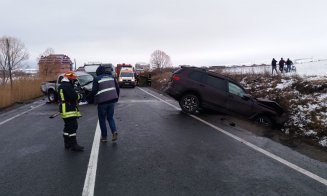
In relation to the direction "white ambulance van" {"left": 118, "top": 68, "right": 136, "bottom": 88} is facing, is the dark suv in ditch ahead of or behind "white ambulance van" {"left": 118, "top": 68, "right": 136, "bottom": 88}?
ahead

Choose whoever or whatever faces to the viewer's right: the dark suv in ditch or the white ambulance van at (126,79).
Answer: the dark suv in ditch

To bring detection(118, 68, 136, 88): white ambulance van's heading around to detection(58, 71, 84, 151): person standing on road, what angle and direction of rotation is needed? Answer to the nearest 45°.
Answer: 0° — it already faces them

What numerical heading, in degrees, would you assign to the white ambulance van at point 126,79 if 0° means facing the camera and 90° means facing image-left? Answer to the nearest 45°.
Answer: approximately 0°

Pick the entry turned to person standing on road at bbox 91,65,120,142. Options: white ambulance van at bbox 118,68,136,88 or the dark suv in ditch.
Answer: the white ambulance van

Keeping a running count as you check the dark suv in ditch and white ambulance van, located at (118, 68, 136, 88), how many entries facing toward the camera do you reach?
1

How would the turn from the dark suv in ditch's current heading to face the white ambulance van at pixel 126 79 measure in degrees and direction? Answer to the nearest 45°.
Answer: approximately 135° to its left

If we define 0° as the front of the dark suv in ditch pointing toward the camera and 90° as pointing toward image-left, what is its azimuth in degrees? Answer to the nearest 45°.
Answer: approximately 270°

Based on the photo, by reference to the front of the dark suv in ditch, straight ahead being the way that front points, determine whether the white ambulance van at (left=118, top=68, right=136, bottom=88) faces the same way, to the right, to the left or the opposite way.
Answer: to the right

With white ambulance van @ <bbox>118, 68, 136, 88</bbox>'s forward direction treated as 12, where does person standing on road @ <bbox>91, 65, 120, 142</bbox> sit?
The person standing on road is roughly at 12 o'clock from the white ambulance van.
